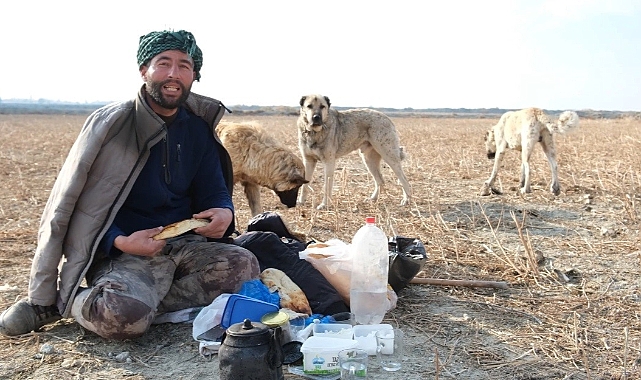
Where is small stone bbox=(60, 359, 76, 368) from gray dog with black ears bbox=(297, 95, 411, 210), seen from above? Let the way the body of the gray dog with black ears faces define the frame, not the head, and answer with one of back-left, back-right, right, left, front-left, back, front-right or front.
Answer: front-left

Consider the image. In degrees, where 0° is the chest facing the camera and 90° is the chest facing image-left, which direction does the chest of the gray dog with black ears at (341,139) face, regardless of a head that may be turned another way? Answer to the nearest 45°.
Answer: approximately 45°

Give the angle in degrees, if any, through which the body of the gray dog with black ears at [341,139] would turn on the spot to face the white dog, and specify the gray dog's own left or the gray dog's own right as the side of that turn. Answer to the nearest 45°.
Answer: approximately 135° to the gray dog's own left

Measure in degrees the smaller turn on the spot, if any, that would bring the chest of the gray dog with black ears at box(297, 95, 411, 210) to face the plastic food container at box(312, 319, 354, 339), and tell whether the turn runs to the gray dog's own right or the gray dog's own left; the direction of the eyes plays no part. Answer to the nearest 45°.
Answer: approximately 45° to the gray dog's own left

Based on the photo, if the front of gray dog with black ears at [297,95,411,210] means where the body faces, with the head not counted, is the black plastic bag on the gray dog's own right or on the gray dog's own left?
on the gray dog's own left

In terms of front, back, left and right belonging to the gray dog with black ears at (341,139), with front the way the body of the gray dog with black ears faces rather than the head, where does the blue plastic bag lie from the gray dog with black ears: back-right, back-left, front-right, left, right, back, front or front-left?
front-left

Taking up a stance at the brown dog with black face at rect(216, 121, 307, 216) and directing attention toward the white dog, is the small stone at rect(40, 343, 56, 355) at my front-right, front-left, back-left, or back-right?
back-right

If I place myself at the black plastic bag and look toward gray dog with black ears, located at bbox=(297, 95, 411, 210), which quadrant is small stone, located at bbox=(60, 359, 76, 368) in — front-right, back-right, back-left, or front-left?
back-left

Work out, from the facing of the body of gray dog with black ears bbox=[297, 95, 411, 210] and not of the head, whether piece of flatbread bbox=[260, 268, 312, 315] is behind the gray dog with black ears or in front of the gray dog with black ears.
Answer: in front

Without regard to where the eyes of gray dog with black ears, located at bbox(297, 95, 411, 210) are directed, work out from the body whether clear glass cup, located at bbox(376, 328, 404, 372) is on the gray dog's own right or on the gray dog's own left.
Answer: on the gray dog's own left

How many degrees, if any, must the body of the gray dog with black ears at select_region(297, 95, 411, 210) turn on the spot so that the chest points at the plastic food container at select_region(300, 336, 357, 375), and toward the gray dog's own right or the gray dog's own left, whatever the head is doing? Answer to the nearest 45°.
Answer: approximately 45° to the gray dog's own left
